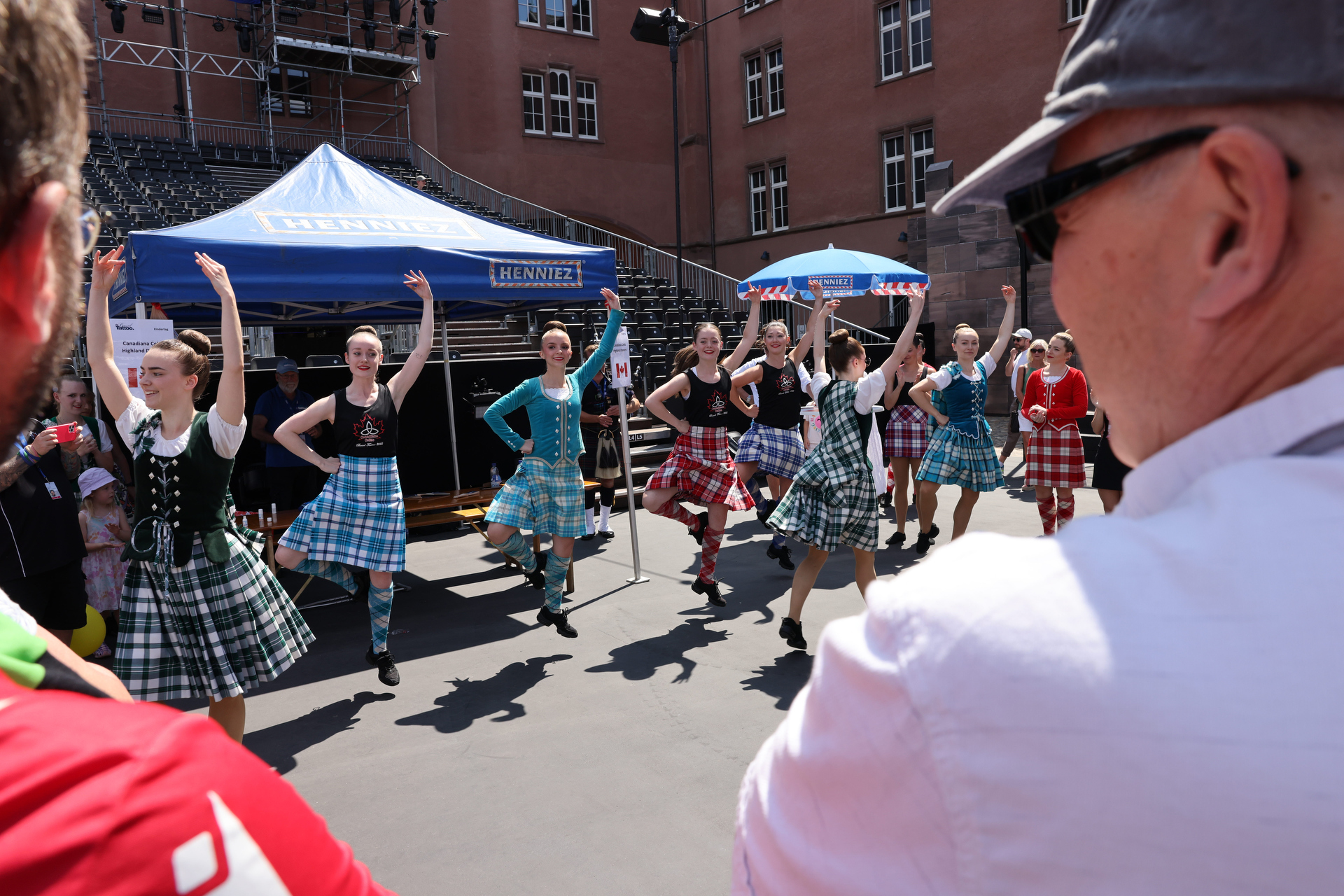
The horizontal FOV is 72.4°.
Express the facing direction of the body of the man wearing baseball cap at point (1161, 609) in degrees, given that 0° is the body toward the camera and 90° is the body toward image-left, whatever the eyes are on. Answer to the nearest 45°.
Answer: approximately 135°

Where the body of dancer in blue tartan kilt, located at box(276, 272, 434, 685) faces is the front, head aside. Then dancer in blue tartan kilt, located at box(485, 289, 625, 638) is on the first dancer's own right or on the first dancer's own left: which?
on the first dancer's own left

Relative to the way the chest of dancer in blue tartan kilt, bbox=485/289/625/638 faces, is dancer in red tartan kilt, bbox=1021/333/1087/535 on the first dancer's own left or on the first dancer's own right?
on the first dancer's own left

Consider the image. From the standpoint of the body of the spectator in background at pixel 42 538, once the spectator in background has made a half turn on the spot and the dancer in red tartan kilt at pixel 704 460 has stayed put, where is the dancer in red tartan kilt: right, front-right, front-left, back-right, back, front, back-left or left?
back-right

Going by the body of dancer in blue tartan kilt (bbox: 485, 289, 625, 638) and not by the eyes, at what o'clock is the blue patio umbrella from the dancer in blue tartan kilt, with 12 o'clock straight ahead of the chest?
The blue patio umbrella is roughly at 7 o'clock from the dancer in blue tartan kilt.

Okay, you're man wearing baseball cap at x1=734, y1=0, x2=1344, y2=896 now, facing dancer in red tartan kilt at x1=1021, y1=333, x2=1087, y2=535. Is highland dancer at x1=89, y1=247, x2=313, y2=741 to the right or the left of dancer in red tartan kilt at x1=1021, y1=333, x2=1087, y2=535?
left

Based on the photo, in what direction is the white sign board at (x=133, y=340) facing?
toward the camera

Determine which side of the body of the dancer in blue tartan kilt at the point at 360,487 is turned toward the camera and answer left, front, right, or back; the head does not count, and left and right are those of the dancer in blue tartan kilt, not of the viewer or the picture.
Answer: front

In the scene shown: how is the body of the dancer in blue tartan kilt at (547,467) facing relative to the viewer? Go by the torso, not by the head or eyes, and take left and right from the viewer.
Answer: facing the viewer

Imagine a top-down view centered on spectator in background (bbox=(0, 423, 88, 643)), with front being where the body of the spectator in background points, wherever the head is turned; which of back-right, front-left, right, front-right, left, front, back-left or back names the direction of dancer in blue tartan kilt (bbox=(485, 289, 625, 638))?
front-left

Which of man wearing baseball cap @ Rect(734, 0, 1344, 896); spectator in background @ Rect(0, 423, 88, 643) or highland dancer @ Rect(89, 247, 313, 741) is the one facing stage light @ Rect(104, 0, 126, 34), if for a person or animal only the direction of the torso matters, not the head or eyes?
the man wearing baseball cap

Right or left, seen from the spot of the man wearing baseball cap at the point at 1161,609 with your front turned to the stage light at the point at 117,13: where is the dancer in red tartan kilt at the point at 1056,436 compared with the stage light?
right

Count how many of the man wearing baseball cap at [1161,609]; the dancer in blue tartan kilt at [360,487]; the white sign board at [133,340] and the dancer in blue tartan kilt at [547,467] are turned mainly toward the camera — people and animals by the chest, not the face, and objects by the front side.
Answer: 3

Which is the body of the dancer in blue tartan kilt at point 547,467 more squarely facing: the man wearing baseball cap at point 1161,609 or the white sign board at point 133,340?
the man wearing baseball cap

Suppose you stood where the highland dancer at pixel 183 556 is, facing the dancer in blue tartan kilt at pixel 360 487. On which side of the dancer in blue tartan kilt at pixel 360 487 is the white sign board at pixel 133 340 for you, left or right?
left

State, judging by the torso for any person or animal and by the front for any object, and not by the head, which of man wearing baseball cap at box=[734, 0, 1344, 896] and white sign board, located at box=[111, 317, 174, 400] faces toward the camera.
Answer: the white sign board

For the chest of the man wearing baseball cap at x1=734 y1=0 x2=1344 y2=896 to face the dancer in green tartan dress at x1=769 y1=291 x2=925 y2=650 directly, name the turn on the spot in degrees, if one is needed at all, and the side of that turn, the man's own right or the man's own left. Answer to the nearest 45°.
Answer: approximately 45° to the man's own right
